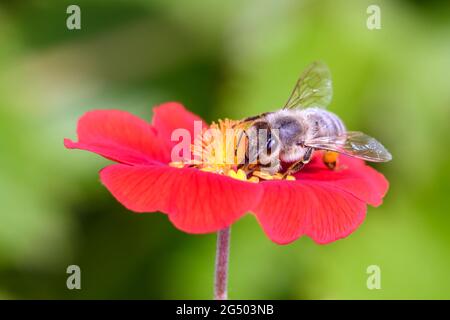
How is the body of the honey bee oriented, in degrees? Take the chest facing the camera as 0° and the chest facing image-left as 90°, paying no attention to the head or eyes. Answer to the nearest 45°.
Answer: approximately 45°
